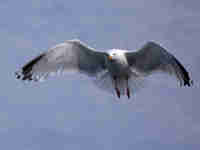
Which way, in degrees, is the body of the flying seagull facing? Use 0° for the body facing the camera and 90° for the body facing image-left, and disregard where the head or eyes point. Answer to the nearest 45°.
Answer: approximately 0°
